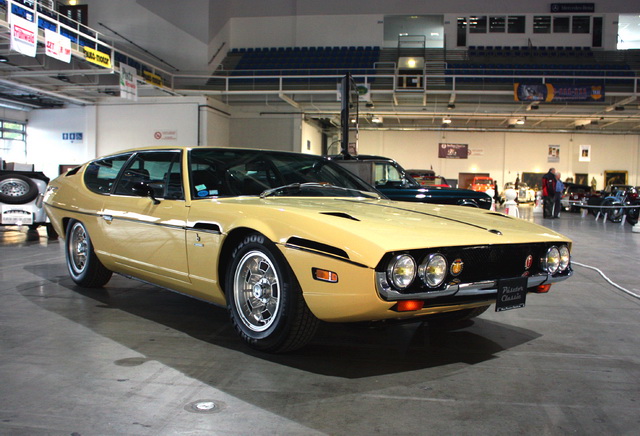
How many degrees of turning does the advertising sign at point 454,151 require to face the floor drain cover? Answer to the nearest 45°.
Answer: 0° — it already faces it

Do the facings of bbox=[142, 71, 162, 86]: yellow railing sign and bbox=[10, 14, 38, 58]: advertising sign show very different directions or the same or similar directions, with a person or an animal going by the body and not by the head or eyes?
same or similar directions

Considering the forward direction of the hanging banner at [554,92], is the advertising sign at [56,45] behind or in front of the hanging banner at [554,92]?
in front

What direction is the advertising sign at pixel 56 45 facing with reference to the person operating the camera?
facing the viewer and to the right of the viewer

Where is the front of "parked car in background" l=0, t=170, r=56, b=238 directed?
away from the camera

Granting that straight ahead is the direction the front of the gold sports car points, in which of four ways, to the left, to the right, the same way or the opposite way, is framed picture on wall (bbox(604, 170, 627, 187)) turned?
to the right

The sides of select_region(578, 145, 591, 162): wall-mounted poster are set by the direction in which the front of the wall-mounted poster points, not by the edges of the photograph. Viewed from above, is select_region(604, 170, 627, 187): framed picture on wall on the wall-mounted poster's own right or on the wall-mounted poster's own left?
on the wall-mounted poster's own left

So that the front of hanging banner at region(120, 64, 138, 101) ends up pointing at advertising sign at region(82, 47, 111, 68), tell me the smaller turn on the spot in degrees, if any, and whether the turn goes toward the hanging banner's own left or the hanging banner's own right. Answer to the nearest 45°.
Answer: approximately 90° to the hanging banner's own right

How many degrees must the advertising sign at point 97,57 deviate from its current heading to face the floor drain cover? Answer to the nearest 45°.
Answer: approximately 45° to its right

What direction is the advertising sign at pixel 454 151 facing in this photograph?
toward the camera

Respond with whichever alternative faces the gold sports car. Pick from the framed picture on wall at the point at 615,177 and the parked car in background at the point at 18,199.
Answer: the framed picture on wall

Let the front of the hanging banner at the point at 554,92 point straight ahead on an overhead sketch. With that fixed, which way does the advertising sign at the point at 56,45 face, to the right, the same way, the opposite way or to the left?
to the left
